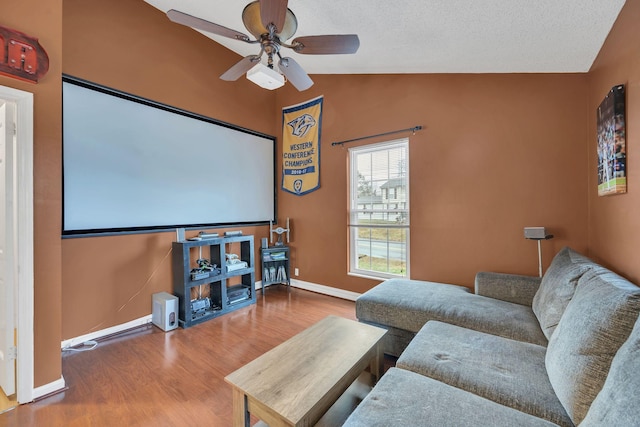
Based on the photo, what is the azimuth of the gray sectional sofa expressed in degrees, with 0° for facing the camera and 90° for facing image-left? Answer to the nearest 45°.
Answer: approximately 90°

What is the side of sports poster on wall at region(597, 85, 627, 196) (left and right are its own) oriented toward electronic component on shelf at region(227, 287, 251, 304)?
front

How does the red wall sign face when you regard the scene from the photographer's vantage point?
facing the viewer and to the right of the viewer

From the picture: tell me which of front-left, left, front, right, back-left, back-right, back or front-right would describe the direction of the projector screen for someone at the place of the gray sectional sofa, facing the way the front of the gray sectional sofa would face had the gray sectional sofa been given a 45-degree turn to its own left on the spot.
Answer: front-right

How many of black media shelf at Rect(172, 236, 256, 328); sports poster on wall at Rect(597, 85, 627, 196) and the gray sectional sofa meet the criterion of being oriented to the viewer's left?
2

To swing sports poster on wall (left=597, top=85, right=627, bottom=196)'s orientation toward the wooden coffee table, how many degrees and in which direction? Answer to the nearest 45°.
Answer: approximately 45° to its left

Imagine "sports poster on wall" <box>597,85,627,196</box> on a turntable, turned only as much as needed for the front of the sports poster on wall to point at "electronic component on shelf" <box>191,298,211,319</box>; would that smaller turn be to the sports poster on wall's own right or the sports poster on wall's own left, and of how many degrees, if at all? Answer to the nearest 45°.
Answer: approximately 45° to the sports poster on wall's own left

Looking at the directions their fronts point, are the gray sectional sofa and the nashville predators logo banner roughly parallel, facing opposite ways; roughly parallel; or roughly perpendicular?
roughly perpendicular

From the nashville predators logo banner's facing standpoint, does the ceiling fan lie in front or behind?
in front

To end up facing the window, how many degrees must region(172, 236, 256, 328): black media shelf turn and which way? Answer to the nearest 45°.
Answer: approximately 45° to its left

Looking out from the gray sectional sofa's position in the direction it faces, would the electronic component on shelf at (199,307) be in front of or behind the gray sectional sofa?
in front

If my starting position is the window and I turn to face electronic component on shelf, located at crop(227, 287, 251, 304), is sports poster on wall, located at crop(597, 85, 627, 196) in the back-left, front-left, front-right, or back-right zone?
back-left

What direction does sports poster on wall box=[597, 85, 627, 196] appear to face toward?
to the viewer's left

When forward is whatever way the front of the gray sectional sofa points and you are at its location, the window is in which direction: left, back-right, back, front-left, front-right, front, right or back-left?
front-right

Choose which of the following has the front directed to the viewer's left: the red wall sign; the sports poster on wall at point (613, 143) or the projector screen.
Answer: the sports poster on wall

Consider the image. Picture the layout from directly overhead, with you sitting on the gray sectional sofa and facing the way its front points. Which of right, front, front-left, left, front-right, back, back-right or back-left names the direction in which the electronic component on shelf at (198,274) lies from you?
front
